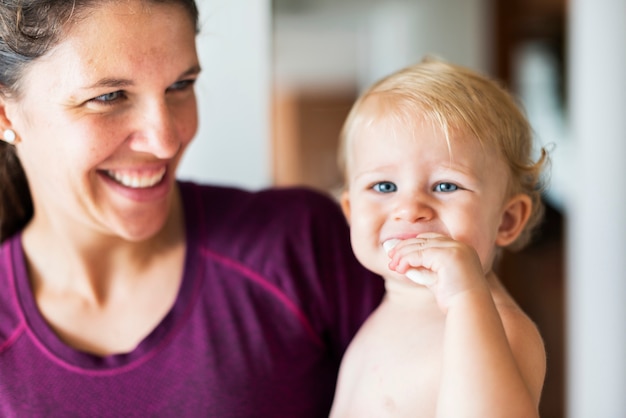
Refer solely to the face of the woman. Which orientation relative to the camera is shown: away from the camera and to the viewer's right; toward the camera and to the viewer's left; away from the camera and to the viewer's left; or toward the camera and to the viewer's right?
toward the camera and to the viewer's right

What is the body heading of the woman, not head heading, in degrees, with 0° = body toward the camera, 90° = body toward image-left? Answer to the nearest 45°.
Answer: approximately 0°
